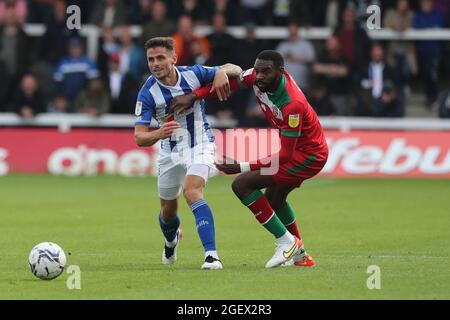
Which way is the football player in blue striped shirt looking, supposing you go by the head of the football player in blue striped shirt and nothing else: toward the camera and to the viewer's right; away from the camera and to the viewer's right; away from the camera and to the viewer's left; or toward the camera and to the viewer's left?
toward the camera and to the viewer's left

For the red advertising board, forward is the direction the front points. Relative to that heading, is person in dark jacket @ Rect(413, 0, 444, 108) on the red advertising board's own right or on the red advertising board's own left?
on the red advertising board's own left

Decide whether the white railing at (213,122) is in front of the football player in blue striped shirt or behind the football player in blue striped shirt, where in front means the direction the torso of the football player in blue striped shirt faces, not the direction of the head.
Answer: behind

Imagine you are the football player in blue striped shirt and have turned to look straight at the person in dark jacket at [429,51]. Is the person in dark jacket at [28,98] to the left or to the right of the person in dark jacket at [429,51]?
left

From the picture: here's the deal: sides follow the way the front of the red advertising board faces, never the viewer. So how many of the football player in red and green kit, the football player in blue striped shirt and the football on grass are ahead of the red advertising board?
3

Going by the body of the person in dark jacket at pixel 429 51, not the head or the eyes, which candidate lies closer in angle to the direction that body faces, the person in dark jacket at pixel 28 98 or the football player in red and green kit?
the football player in red and green kit

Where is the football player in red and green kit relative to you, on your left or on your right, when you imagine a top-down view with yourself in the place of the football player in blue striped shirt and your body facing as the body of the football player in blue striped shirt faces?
on your left

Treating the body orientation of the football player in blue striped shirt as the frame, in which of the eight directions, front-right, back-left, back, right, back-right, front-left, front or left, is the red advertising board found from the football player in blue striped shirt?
back

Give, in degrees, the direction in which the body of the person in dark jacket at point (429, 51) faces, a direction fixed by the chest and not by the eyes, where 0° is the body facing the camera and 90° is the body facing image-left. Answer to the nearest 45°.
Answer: approximately 0°
